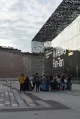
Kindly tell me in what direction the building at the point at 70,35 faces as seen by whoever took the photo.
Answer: facing the viewer and to the left of the viewer
